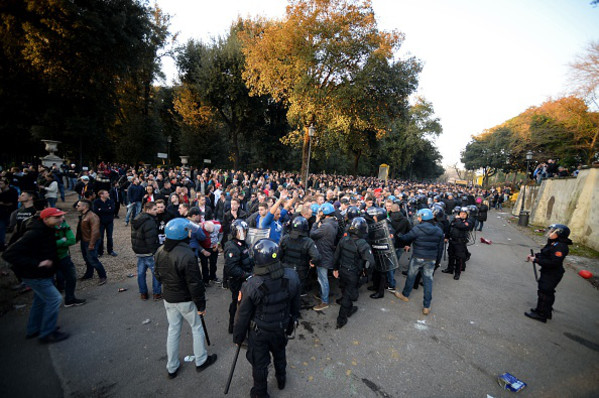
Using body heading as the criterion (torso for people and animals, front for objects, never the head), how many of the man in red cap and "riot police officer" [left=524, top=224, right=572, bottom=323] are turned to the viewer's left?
1

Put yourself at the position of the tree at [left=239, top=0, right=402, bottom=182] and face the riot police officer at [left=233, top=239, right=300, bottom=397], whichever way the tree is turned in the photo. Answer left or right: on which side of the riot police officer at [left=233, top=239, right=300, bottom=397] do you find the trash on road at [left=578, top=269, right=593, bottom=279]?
left

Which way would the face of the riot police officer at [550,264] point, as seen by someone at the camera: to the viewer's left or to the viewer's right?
to the viewer's left

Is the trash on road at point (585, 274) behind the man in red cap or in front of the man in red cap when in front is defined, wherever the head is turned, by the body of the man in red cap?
in front

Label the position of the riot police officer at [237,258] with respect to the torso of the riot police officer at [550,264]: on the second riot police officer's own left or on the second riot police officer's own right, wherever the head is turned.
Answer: on the second riot police officer's own left

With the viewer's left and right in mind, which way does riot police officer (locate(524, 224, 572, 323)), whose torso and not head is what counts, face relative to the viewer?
facing to the left of the viewer

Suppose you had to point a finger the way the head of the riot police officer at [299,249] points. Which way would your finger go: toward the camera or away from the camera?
away from the camera

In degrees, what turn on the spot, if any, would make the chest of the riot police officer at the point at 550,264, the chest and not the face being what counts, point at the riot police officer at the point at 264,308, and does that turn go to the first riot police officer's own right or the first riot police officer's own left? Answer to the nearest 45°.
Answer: approximately 90° to the first riot police officer's own left

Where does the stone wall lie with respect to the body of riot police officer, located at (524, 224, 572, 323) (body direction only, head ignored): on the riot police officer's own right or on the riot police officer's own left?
on the riot police officer's own right

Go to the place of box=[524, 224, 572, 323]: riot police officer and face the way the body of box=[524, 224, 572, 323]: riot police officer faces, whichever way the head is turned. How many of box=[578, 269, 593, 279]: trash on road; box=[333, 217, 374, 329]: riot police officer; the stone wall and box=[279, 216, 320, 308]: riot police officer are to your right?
2

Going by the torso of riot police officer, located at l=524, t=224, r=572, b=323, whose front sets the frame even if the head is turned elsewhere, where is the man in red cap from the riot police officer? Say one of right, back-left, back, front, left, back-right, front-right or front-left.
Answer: front-left

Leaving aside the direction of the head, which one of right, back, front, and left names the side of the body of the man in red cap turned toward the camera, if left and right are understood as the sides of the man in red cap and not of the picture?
right

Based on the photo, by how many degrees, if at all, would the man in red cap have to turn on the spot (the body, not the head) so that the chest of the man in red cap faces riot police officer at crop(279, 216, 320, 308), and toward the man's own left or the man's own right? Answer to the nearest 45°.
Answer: approximately 45° to the man's own right
